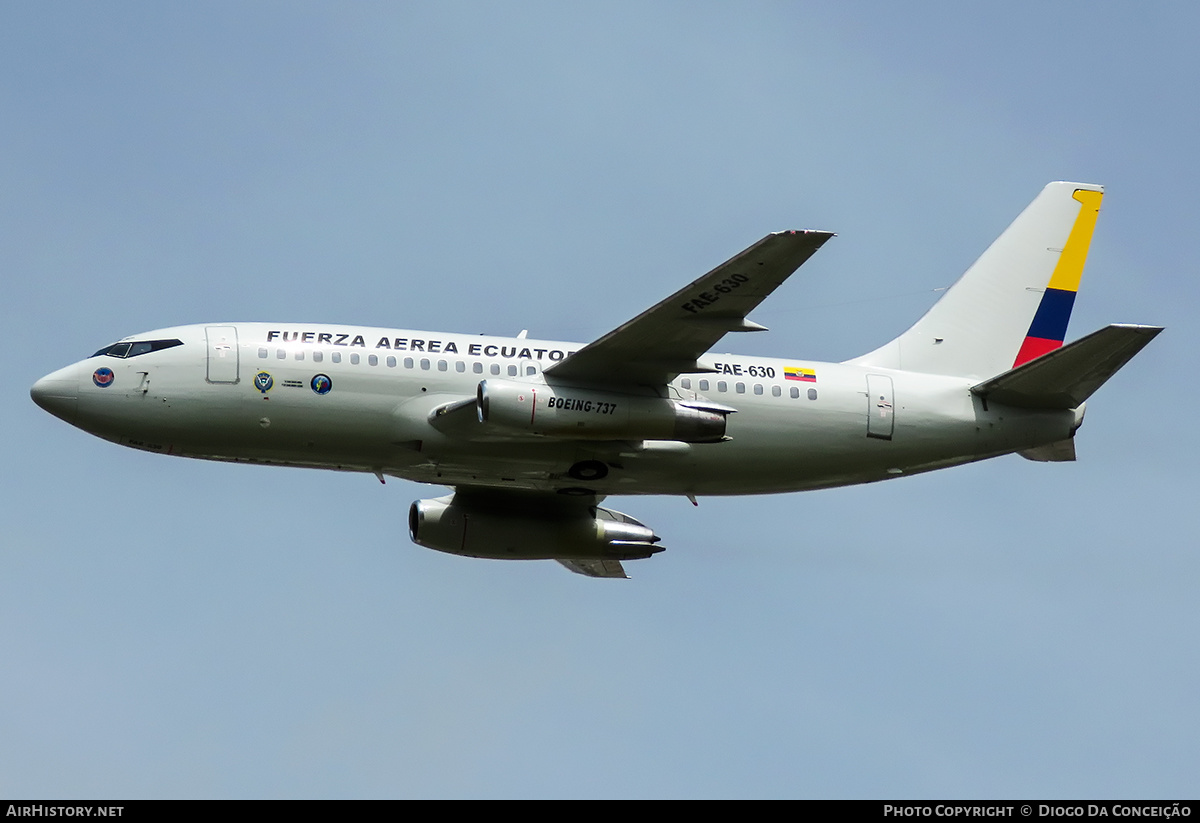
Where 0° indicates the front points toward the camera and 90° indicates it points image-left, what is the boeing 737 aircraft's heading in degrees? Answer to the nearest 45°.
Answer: approximately 90°
